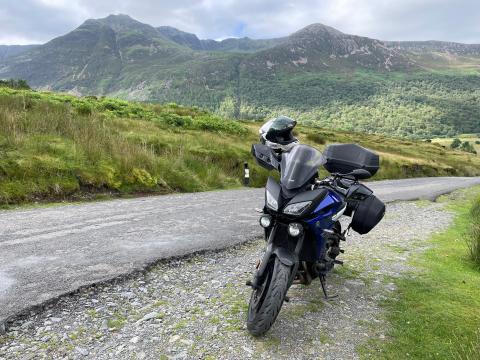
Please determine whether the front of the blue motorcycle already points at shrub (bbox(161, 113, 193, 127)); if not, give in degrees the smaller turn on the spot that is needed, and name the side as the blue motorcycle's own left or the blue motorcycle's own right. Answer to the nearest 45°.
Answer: approximately 90° to the blue motorcycle's own right

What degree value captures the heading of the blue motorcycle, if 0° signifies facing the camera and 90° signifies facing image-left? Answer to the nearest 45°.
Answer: approximately 45°
